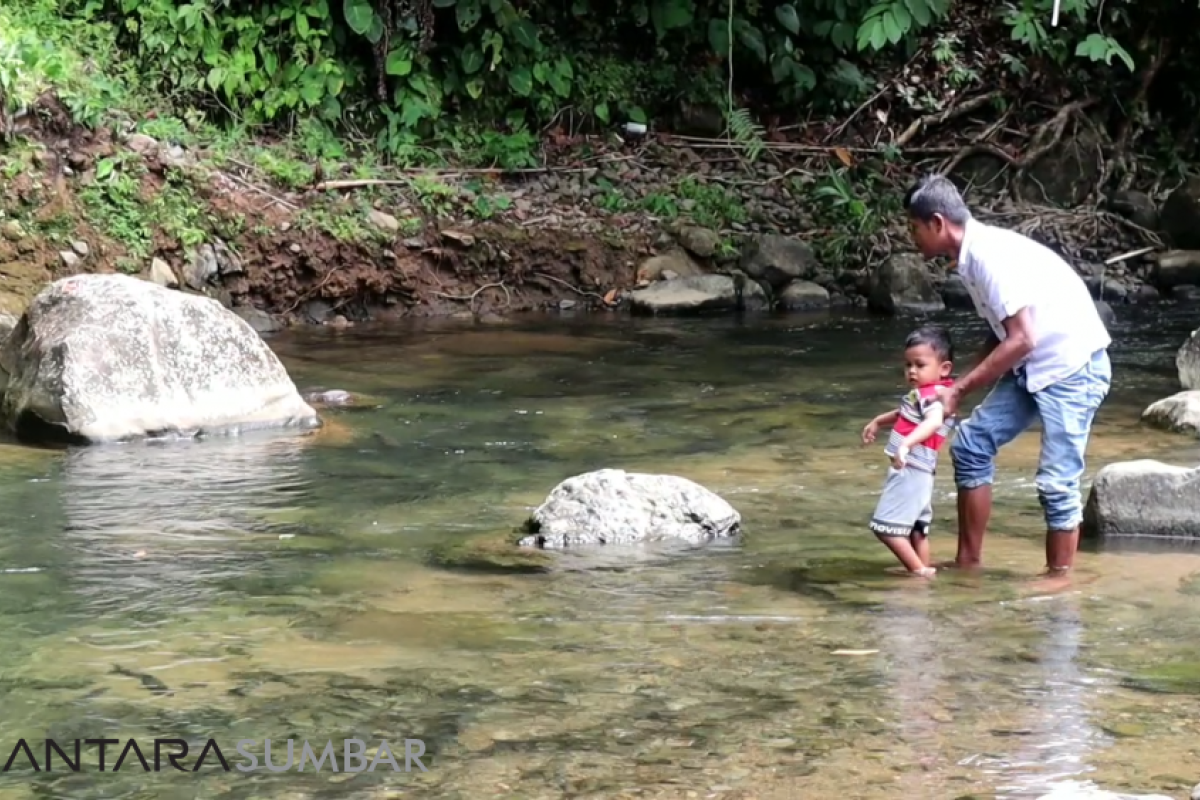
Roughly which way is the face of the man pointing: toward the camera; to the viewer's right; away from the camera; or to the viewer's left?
to the viewer's left

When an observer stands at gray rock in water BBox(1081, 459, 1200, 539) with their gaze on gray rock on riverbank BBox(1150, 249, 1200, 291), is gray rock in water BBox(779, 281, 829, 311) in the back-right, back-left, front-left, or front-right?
front-left

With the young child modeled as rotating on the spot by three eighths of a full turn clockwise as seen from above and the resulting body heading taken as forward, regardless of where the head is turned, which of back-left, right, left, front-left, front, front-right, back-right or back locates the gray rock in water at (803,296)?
front

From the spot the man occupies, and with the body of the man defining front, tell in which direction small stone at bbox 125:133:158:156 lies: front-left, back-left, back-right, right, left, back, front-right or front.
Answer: front-right

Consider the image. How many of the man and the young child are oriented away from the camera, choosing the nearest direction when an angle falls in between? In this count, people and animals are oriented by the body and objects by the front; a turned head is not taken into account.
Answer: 0

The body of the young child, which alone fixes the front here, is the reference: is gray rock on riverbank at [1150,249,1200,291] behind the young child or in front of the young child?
behind

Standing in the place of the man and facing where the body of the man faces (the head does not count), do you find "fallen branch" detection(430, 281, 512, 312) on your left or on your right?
on your right

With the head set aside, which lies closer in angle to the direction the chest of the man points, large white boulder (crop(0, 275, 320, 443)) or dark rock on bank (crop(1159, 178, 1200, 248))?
the large white boulder

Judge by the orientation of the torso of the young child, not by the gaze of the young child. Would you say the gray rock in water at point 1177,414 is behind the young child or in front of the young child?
behind

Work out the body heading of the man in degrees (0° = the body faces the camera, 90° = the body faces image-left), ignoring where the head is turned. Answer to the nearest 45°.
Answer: approximately 90°

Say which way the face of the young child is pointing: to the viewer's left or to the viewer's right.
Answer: to the viewer's left

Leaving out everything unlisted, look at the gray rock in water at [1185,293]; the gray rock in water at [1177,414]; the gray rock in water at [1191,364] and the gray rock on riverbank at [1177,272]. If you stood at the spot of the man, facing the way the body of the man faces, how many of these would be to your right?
4

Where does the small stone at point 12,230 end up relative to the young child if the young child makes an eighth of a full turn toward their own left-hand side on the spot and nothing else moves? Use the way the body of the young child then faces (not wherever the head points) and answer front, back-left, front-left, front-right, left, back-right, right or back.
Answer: back-right

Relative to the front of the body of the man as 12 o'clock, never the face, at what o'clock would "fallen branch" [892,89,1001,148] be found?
The fallen branch is roughly at 3 o'clock from the man.

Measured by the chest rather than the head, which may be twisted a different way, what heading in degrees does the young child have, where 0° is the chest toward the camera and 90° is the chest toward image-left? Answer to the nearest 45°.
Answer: approximately 45°
